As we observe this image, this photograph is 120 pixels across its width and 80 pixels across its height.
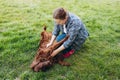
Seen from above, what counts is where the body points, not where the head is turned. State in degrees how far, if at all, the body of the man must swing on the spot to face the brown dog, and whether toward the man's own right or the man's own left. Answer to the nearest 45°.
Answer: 0° — they already face it

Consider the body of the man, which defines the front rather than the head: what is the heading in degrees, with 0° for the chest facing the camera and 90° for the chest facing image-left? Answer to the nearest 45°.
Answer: approximately 45°
